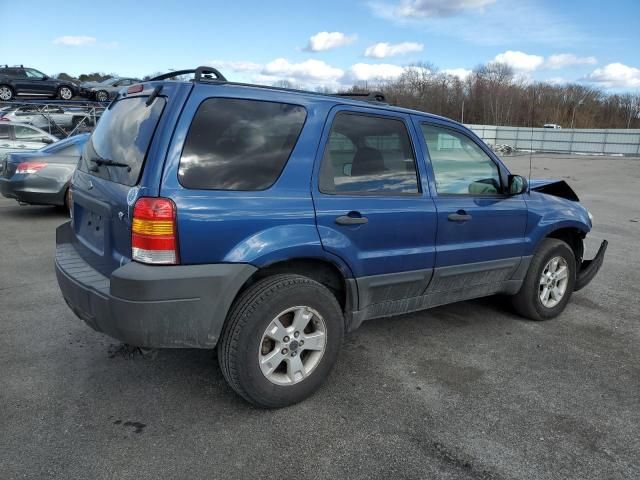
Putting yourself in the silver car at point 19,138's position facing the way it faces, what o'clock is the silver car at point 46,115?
the silver car at point 46,115 is roughly at 9 o'clock from the silver car at point 19,138.

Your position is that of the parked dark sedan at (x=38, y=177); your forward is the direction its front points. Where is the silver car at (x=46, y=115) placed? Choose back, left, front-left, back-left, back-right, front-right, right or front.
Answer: front-left

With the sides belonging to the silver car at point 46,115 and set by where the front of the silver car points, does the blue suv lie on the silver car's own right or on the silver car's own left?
on the silver car's own right

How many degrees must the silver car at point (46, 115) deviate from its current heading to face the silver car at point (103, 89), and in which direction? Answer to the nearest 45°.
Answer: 0° — it already faces it

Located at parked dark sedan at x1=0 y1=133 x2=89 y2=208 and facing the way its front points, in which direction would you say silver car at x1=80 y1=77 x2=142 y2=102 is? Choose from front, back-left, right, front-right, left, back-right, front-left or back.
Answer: front-left

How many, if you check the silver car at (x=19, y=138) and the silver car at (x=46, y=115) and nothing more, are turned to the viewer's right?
2

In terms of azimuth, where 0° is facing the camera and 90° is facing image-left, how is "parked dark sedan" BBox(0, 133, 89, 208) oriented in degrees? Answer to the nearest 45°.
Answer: approximately 225°

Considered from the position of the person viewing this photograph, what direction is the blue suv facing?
facing away from the viewer and to the right of the viewer

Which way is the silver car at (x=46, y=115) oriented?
to the viewer's right
